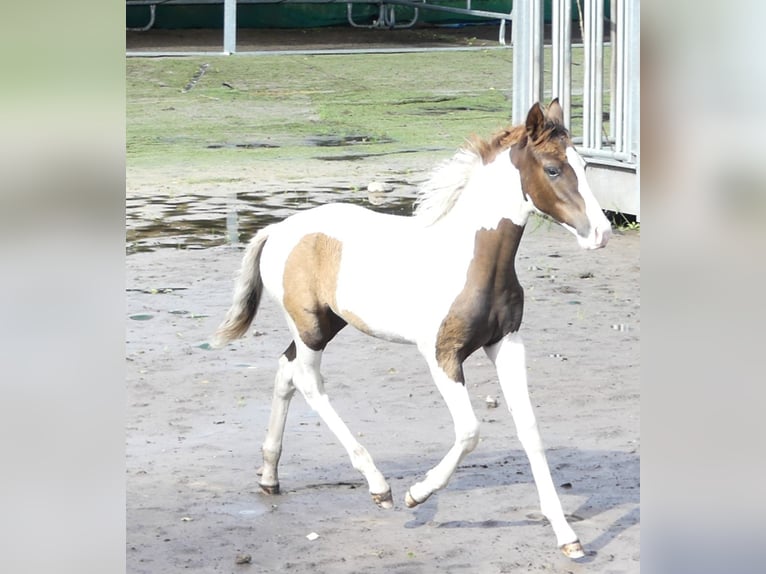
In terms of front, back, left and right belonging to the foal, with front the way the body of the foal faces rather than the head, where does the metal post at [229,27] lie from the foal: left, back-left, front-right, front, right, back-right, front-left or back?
back-left

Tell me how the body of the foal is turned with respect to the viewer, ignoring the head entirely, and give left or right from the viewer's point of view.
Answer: facing the viewer and to the right of the viewer

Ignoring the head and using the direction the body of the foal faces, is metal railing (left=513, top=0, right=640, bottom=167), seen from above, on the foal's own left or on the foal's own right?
on the foal's own left
